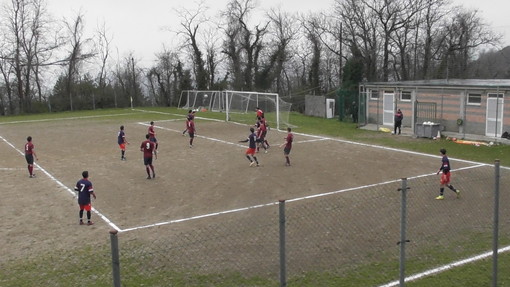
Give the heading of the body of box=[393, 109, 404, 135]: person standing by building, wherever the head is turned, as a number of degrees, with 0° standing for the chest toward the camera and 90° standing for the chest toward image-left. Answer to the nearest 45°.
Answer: approximately 45°

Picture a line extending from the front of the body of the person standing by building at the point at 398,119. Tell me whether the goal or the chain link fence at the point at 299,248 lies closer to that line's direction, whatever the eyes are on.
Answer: the chain link fence

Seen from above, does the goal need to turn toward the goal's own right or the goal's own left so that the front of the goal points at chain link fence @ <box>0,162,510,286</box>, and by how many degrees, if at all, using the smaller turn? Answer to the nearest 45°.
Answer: approximately 45° to the goal's own left

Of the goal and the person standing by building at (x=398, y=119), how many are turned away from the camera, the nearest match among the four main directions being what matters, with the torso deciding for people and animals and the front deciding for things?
0

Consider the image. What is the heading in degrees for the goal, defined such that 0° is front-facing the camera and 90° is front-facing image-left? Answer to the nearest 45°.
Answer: approximately 45°

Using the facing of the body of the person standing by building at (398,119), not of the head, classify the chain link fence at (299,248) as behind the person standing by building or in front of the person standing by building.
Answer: in front

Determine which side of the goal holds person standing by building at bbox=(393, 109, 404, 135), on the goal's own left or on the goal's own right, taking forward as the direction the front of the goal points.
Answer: on the goal's own left

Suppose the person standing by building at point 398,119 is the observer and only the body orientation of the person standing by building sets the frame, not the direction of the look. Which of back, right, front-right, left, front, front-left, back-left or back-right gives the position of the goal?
right
